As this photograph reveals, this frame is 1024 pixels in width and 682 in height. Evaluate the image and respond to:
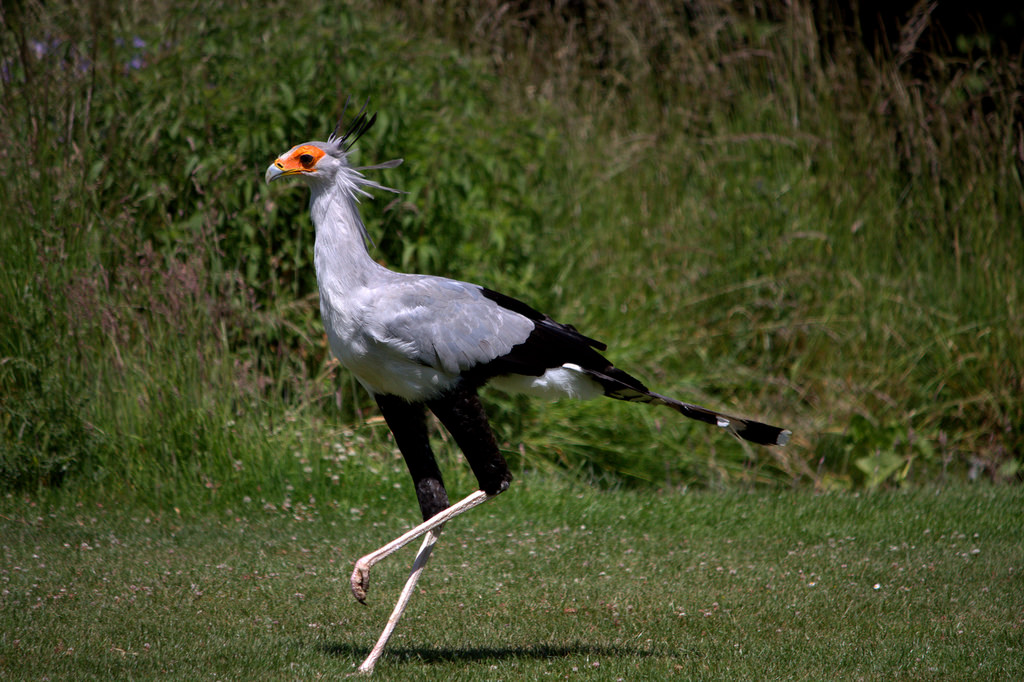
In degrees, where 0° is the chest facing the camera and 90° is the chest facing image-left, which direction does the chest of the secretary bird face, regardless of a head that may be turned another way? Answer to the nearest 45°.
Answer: approximately 90°
